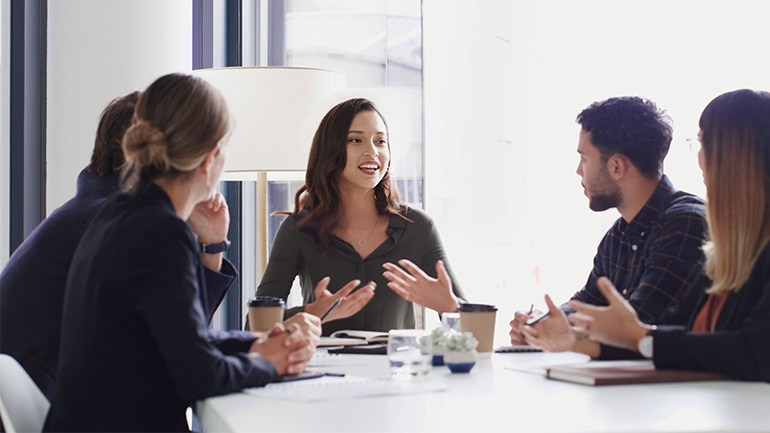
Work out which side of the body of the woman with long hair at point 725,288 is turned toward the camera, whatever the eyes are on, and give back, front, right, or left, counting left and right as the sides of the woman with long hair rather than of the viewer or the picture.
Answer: left

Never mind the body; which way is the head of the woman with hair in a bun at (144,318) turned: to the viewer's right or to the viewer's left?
to the viewer's right

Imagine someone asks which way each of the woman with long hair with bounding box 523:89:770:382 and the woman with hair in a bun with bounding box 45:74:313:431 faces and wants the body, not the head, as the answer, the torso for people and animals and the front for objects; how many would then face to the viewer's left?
1

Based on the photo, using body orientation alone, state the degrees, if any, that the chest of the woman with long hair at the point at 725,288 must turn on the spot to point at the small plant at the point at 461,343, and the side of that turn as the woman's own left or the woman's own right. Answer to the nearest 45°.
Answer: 0° — they already face it

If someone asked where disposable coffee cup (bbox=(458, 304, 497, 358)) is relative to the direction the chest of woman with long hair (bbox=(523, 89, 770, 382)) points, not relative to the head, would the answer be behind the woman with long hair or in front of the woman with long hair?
in front

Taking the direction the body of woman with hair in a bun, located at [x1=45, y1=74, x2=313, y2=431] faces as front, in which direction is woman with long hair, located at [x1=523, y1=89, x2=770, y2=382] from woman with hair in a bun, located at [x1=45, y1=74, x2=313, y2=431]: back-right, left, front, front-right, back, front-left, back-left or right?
front-right

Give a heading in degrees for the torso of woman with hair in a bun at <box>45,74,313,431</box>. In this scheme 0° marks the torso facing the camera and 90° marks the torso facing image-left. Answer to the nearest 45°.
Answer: approximately 225°

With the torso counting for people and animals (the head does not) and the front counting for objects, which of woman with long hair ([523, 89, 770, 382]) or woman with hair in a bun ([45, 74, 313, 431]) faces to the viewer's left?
woman with long hair ([523, 89, 770, 382])

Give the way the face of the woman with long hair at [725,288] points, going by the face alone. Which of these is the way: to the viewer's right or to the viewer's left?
to the viewer's left

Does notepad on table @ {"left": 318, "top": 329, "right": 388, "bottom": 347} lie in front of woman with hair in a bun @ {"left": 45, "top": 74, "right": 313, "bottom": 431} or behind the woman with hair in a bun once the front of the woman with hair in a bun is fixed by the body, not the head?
in front
